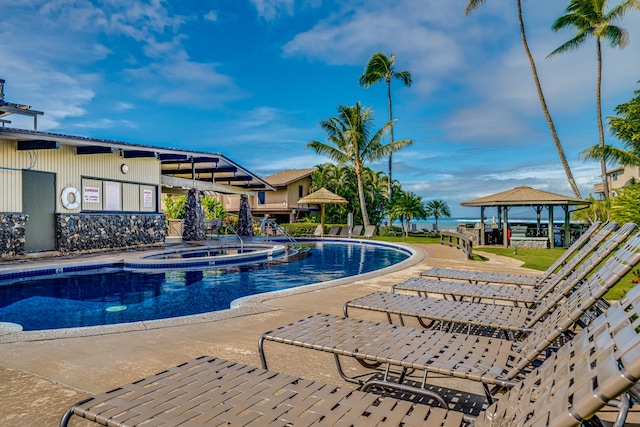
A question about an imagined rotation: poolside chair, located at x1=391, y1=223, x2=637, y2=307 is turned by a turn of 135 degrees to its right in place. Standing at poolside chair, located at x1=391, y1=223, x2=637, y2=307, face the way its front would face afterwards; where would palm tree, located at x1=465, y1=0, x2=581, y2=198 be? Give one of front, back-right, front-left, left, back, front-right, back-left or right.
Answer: front-left

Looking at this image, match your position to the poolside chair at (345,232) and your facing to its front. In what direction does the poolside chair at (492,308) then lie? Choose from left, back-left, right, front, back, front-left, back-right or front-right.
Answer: front-left

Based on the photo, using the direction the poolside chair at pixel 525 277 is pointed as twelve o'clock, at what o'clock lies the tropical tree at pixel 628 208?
The tropical tree is roughly at 4 o'clock from the poolside chair.

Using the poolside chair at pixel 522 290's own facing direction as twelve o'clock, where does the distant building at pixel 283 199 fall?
The distant building is roughly at 2 o'clock from the poolside chair.

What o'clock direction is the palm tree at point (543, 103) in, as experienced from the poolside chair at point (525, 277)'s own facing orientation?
The palm tree is roughly at 3 o'clock from the poolside chair.

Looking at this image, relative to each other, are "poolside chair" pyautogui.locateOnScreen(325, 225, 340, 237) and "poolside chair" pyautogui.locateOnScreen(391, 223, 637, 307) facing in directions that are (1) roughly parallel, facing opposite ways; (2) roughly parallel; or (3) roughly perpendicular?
roughly perpendicular

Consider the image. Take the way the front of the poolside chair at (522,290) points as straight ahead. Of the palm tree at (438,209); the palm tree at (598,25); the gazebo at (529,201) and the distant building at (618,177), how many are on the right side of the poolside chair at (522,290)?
4

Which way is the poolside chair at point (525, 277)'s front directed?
to the viewer's left

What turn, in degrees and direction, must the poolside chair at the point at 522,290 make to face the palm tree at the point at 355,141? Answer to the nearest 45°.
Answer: approximately 45° to its right

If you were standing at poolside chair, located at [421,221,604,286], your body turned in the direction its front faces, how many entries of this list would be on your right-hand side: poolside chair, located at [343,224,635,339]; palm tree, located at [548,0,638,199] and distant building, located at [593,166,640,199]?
2

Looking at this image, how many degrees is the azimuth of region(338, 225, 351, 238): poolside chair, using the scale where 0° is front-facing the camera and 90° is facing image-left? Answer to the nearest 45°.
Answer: approximately 45°

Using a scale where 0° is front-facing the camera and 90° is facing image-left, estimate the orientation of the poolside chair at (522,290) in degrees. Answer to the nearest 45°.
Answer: approximately 90°

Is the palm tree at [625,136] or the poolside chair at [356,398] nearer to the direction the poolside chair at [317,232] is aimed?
the poolside chair

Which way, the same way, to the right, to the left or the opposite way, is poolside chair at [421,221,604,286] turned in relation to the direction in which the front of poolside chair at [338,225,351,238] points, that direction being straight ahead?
to the right

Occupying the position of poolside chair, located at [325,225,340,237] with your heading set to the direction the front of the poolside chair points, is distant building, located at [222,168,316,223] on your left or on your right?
on your right
